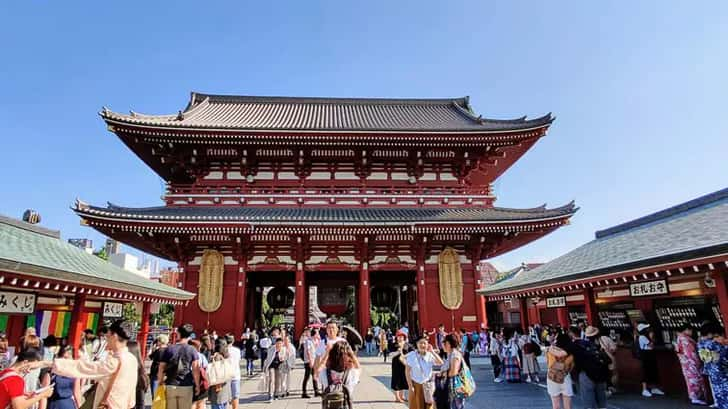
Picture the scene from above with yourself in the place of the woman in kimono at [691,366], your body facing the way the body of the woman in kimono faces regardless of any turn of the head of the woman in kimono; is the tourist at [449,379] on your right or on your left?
on your right

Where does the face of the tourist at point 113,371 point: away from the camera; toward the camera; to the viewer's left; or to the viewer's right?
to the viewer's left

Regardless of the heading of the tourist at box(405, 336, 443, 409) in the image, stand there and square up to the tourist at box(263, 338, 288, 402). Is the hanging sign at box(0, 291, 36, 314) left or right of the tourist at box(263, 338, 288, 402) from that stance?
left

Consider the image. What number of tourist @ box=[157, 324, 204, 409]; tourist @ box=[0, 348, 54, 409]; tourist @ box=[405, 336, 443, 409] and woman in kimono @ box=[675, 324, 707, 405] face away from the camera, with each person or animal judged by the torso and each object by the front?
1

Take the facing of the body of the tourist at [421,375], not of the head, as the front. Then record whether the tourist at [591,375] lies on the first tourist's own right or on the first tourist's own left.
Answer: on the first tourist's own left

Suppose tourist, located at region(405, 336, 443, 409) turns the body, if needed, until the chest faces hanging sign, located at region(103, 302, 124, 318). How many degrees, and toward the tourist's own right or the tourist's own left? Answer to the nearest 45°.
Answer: approximately 135° to the tourist's own right

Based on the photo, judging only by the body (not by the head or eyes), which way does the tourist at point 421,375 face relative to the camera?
toward the camera

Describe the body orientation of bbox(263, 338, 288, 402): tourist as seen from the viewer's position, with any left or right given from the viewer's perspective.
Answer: facing the viewer

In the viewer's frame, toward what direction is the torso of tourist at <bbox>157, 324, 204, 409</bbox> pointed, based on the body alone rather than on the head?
away from the camera

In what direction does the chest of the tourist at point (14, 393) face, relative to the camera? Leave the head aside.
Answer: to the viewer's right
